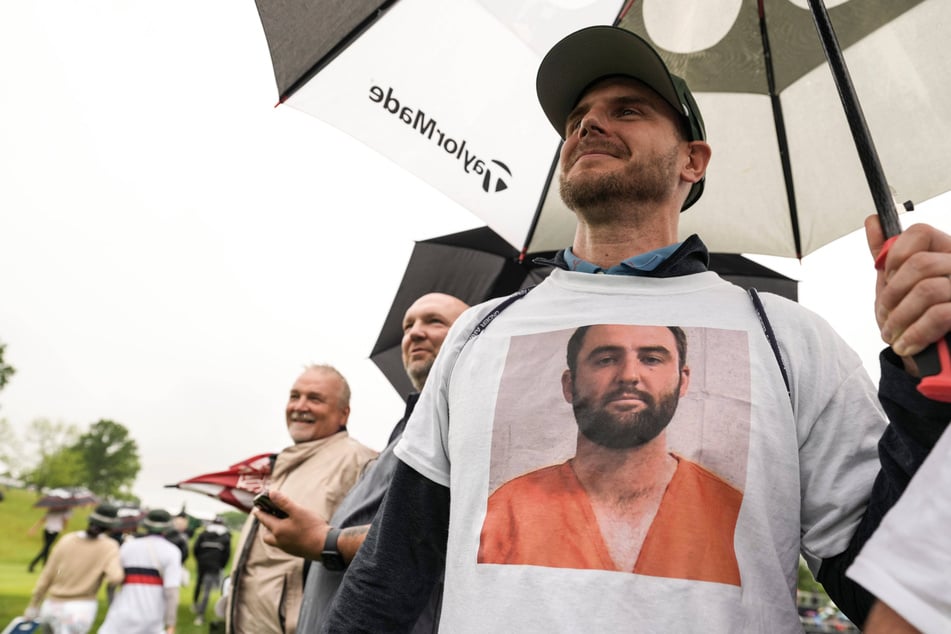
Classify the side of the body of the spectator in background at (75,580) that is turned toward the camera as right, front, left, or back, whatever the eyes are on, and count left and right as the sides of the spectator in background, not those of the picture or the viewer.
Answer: back

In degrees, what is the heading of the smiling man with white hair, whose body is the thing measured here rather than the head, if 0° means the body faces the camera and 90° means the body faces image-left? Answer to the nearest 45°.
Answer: approximately 45°

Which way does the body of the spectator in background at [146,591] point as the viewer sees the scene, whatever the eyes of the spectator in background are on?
away from the camera

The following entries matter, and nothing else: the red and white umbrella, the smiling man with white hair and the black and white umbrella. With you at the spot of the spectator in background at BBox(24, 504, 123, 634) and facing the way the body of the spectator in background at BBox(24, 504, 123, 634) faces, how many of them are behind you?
3

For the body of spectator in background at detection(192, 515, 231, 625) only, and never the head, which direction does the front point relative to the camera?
away from the camera

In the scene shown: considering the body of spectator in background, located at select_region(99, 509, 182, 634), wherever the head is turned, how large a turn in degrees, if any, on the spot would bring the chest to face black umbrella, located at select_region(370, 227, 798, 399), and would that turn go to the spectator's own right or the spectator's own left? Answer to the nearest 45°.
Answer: approximately 180°

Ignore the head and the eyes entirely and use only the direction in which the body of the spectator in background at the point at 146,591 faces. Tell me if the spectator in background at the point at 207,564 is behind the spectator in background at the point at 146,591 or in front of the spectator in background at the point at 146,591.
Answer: in front

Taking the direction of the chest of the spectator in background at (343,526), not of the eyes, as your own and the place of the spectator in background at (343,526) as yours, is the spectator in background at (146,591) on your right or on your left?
on your right

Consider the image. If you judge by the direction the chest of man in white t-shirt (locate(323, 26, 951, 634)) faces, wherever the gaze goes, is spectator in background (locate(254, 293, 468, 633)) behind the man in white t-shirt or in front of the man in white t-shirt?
behind

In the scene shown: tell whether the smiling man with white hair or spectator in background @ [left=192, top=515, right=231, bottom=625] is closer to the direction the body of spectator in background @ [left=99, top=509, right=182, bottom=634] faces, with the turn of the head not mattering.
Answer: the spectator in background

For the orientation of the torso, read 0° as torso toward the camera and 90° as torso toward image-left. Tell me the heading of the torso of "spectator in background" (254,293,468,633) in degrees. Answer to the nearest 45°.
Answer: approximately 45°

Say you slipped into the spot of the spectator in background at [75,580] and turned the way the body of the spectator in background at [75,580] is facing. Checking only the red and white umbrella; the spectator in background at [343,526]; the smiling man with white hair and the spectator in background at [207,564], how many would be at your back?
3

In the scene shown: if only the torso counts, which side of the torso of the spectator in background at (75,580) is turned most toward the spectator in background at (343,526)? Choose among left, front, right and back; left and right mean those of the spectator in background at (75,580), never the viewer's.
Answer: back

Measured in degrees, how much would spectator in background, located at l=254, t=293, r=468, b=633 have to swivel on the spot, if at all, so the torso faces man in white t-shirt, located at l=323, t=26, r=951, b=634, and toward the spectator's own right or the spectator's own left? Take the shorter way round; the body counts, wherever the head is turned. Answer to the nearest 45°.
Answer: approximately 45° to the spectator's own left
